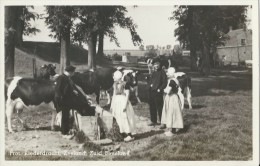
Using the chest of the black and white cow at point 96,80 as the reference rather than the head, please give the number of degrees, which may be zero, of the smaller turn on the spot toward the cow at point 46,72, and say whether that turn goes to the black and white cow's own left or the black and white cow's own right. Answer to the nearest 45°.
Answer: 0° — it already faces it

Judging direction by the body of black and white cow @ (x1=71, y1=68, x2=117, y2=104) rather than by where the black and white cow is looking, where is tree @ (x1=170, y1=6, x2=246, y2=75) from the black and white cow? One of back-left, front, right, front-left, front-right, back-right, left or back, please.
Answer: back

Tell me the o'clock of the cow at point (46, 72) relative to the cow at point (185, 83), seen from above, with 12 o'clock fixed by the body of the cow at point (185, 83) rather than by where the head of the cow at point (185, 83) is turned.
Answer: the cow at point (46, 72) is roughly at 12 o'clock from the cow at point (185, 83).

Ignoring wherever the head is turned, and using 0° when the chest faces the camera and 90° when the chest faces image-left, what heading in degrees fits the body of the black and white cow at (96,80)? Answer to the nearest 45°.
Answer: approximately 90°
